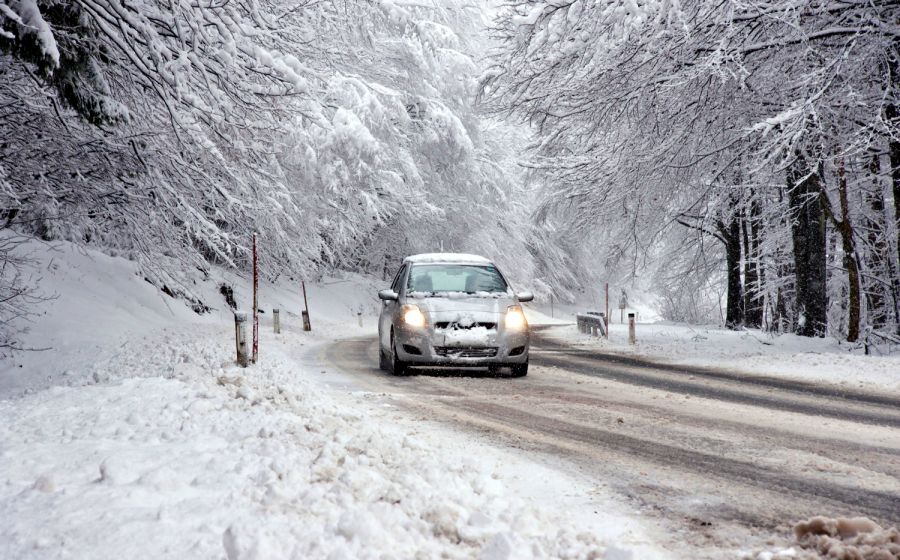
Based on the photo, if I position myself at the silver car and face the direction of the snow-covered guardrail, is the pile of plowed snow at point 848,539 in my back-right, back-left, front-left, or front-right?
back-right

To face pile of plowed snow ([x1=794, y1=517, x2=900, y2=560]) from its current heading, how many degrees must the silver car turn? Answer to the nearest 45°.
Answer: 0° — it already faces it

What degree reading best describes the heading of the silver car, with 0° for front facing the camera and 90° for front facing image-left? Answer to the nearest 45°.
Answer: approximately 0°

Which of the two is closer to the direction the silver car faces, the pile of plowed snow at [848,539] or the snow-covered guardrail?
the pile of plowed snow

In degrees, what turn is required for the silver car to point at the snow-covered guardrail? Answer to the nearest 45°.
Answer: approximately 180°
